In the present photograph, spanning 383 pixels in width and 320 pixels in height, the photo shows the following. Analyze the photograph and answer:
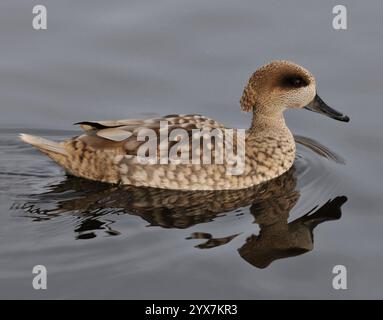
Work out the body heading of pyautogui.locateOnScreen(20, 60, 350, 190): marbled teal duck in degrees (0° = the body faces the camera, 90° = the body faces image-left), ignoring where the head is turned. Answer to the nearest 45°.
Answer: approximately 270°
